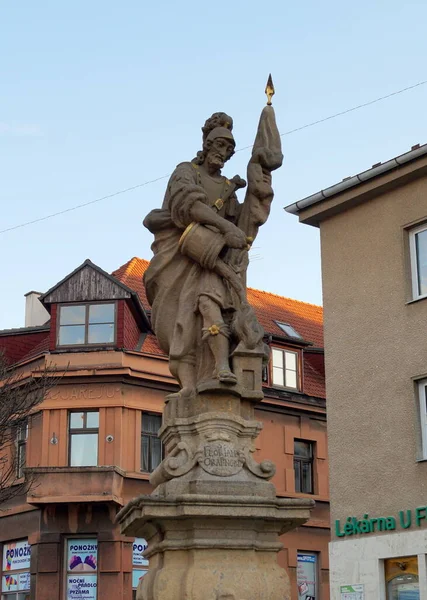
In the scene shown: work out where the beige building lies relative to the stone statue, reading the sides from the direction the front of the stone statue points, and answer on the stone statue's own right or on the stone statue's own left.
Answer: on the stone statue's own left

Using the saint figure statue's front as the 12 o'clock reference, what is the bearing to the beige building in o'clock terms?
The beige building is roughly at 8 o'clock from the saint figure statue.

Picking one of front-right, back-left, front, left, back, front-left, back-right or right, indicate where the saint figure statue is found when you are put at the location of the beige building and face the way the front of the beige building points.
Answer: front-left

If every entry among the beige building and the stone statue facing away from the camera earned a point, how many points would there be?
0

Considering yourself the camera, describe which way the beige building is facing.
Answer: facing the viewer and to the left of the viewer

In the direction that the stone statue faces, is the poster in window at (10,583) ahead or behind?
behind

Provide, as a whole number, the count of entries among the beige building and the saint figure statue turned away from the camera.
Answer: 0

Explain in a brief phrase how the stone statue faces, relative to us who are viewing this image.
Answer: facing the viewer and to the right of the viewer

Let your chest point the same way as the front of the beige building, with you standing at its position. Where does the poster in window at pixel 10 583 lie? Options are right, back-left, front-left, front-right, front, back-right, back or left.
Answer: right
